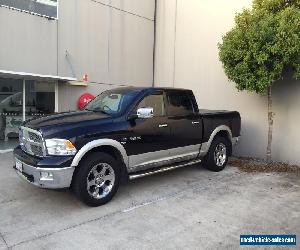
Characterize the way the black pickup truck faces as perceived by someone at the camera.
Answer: facing the viewer and to the left of the viewer

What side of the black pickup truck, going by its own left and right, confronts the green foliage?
back
